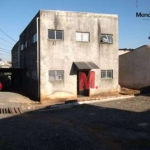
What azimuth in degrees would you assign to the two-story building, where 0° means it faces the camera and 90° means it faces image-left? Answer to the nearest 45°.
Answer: approximately 0°

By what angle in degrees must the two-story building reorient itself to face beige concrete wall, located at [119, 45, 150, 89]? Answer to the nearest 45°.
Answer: approximately 135° to its left
